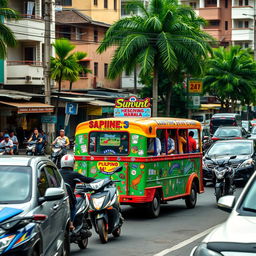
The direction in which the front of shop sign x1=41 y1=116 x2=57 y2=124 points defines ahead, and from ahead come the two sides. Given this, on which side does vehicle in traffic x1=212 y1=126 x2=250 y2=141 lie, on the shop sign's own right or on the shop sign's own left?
on the shop sign's own left

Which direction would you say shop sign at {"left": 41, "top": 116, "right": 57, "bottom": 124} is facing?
toward the camera

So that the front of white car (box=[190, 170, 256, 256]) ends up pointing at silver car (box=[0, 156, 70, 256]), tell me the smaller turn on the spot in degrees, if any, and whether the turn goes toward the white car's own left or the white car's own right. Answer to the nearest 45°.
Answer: approximately 90° to the white car's own right

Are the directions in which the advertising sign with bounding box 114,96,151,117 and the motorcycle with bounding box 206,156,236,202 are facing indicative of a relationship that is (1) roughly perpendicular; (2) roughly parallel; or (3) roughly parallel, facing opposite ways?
roughly parallel

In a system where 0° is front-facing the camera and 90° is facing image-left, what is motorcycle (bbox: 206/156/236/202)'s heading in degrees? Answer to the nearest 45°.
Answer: approximately 0°

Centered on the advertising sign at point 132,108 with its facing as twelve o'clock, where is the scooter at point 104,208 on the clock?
The scooter is roughly at 12 o'clock from the advertising sign.

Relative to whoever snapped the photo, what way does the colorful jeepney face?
facing the viewer and to the left of the viewer

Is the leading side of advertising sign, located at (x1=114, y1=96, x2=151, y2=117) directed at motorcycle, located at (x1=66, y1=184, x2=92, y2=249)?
yes

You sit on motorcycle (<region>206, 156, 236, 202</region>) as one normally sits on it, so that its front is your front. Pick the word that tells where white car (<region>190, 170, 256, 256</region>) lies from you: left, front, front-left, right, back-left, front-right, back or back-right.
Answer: front

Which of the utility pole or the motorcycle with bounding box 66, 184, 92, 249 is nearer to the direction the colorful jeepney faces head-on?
the motorcycle

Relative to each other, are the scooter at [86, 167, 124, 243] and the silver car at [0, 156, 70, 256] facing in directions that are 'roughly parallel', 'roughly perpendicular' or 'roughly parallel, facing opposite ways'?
roughly parallel

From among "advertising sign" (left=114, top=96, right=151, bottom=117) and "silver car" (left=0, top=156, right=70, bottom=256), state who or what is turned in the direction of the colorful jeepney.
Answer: the advertising sign
